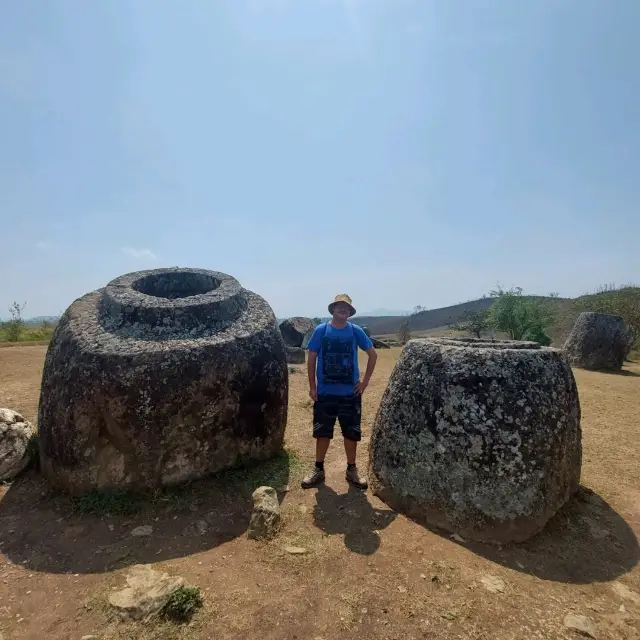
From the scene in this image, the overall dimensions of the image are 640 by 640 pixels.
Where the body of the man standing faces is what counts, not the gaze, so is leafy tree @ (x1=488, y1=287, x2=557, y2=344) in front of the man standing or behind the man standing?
behind

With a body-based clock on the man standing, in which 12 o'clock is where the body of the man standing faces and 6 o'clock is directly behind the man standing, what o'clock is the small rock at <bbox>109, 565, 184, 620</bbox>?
The small rock is roughly at 1 o'clock from the man standing.

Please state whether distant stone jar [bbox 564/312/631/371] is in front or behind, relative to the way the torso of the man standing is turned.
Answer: behind

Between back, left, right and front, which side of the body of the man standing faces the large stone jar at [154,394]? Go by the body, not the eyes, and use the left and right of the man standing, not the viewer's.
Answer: right

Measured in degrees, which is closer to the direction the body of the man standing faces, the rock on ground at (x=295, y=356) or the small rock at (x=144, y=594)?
the small rock

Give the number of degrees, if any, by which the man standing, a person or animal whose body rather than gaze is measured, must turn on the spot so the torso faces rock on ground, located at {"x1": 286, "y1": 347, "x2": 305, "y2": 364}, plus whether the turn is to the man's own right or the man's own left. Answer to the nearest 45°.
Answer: approximately 180°

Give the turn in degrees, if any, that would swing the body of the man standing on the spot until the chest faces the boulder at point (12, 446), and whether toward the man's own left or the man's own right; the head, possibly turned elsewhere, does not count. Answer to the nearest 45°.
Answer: approximately 90° to the man's own right

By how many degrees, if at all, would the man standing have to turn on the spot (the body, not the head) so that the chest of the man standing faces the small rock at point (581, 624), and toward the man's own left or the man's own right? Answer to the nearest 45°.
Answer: approximately 45° to the man's own left

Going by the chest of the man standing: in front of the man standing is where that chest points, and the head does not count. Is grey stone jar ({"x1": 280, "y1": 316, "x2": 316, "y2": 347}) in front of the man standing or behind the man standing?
behind

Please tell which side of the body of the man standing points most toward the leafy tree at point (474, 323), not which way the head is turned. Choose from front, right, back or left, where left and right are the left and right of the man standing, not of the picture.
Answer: back

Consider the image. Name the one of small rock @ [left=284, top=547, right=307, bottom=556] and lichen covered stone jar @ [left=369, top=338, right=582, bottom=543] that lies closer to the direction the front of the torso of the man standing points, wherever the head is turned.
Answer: the small rock

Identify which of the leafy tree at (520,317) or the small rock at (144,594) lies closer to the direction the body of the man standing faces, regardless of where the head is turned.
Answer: the small rock

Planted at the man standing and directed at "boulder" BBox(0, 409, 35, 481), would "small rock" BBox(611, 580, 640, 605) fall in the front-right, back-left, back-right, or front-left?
back-left
